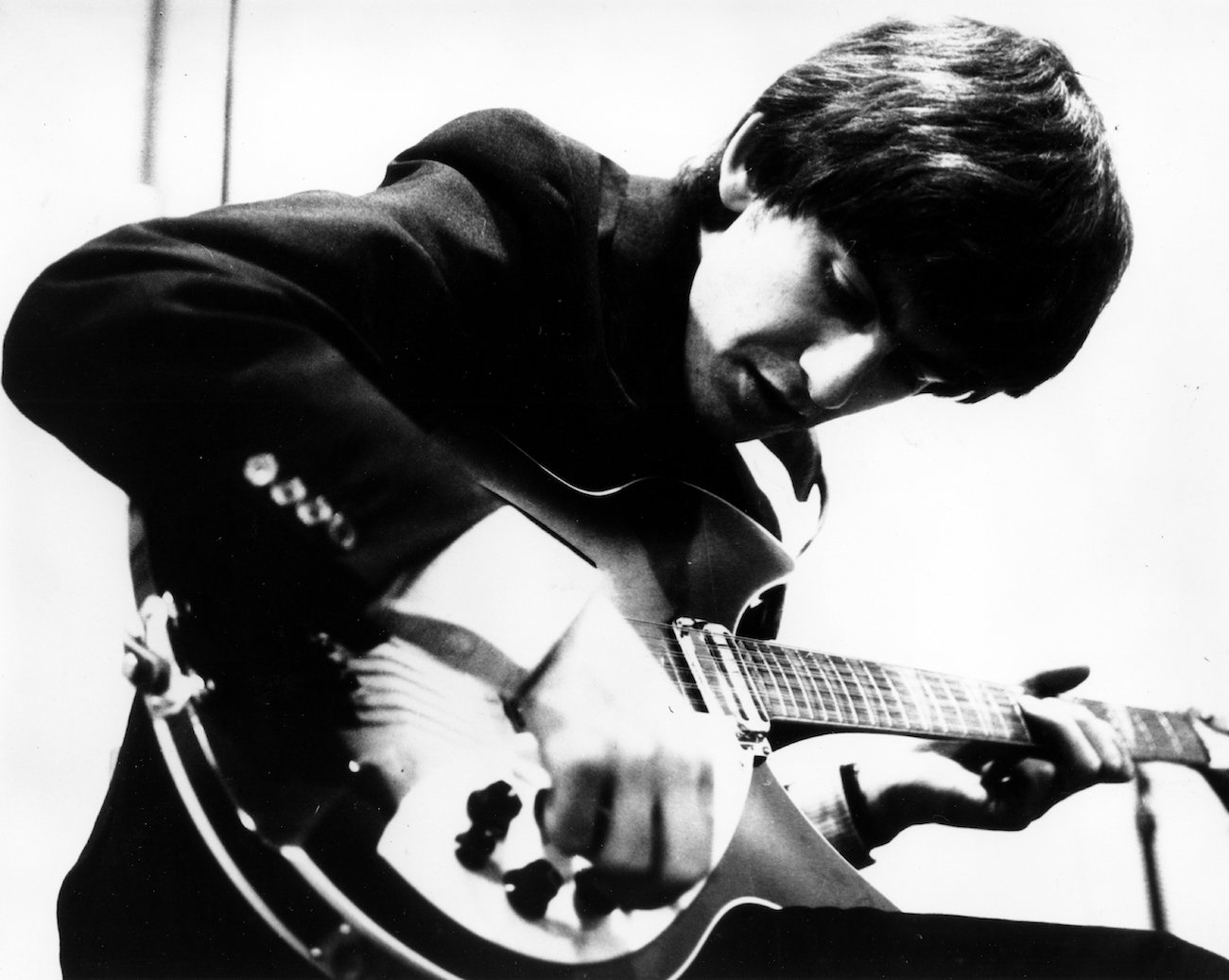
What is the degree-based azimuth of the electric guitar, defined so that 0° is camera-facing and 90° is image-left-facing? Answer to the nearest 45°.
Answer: approximately 315°
